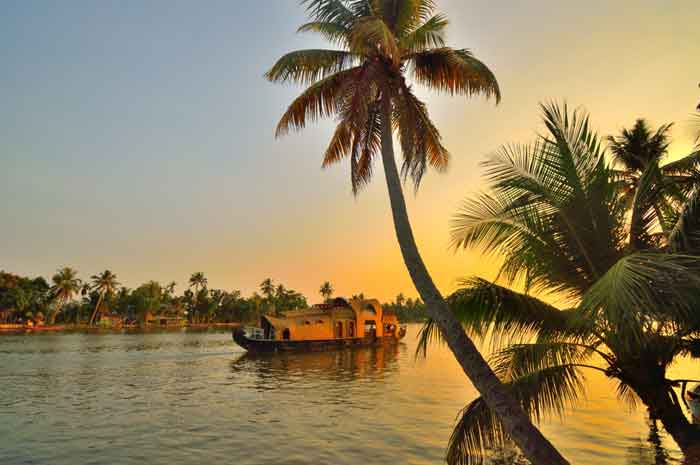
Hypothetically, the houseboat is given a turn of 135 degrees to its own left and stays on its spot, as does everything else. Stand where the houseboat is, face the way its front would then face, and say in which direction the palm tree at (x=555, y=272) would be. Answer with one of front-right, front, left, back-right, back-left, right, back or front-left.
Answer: left
